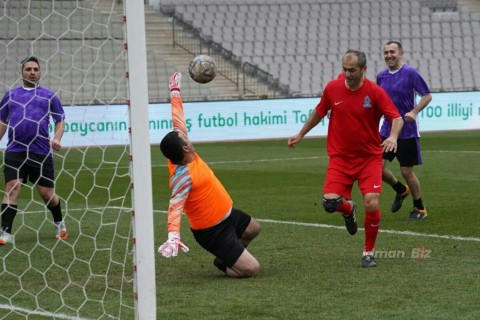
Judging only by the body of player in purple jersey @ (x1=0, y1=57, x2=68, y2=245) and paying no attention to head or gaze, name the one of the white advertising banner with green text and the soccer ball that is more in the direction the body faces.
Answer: the soccer ball

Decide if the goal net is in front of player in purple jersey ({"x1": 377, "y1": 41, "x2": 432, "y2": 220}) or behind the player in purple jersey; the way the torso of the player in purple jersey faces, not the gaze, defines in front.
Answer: in front

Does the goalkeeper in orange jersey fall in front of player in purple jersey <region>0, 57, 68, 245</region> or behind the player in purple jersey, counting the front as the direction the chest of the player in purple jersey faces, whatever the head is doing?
in front

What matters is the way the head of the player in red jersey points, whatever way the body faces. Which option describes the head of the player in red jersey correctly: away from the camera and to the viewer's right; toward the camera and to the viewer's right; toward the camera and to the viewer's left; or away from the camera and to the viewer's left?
toward the camera and to the viewer's left

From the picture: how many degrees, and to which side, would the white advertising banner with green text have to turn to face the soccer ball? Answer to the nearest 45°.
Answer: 0° — it already faces it

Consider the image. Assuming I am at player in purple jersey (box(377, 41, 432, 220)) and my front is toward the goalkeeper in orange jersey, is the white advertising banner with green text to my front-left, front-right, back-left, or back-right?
back-right

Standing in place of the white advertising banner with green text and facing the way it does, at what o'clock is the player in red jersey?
The player in red jersey is roughly at 12 o'clock from the white advertising banner with green text.

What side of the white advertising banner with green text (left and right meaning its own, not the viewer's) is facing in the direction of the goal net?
front

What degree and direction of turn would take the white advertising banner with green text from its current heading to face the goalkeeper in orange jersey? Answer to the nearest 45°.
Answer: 0° — it already faces them

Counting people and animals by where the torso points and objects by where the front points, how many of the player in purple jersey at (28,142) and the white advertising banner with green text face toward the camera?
2
